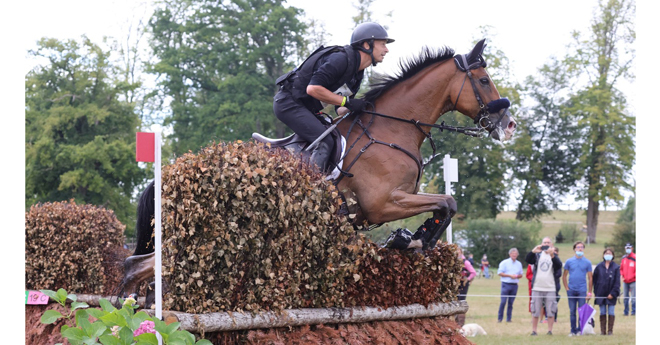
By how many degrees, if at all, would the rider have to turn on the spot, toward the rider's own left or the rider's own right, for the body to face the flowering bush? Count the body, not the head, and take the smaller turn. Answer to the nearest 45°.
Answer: approximately 135° to the rider's own right

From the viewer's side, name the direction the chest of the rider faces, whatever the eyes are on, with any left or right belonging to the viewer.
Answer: facing to the right of the viewer

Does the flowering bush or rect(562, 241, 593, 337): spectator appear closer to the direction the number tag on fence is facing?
the flowering bush

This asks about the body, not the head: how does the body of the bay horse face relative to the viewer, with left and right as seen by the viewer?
facing to the right of the viewer

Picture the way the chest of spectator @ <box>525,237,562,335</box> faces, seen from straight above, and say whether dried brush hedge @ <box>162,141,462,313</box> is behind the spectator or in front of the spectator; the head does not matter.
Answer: in front

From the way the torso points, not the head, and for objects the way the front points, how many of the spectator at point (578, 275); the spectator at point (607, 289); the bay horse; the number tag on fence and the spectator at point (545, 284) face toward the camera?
4

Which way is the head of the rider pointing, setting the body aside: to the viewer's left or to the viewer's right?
to the viewer's right

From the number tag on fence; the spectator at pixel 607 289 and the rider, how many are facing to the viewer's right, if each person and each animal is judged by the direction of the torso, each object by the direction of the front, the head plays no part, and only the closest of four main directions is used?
1

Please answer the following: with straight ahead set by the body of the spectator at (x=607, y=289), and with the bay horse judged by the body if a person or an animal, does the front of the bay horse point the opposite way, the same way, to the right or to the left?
to the left

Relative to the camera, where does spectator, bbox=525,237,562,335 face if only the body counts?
toward the camera

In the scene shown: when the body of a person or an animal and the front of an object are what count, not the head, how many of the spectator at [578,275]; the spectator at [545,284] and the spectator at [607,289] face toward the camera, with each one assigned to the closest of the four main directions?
3

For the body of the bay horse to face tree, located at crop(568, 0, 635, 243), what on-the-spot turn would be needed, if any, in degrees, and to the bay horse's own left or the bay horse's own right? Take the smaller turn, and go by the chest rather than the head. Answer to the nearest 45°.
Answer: approximately 45° to the bay horse's own left

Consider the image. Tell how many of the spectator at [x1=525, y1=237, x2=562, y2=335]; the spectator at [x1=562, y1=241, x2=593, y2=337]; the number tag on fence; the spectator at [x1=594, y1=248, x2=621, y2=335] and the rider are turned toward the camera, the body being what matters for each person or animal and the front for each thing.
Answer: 4

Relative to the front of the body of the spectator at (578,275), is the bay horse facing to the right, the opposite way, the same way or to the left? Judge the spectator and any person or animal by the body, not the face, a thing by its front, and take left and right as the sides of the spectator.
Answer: to the left

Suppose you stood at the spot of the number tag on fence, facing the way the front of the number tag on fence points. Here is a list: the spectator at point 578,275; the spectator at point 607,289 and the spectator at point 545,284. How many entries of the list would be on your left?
3

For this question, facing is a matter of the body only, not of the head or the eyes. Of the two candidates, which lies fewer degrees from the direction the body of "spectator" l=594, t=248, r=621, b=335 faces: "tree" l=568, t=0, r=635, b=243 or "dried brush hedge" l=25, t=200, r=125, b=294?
the dried brush hedge
